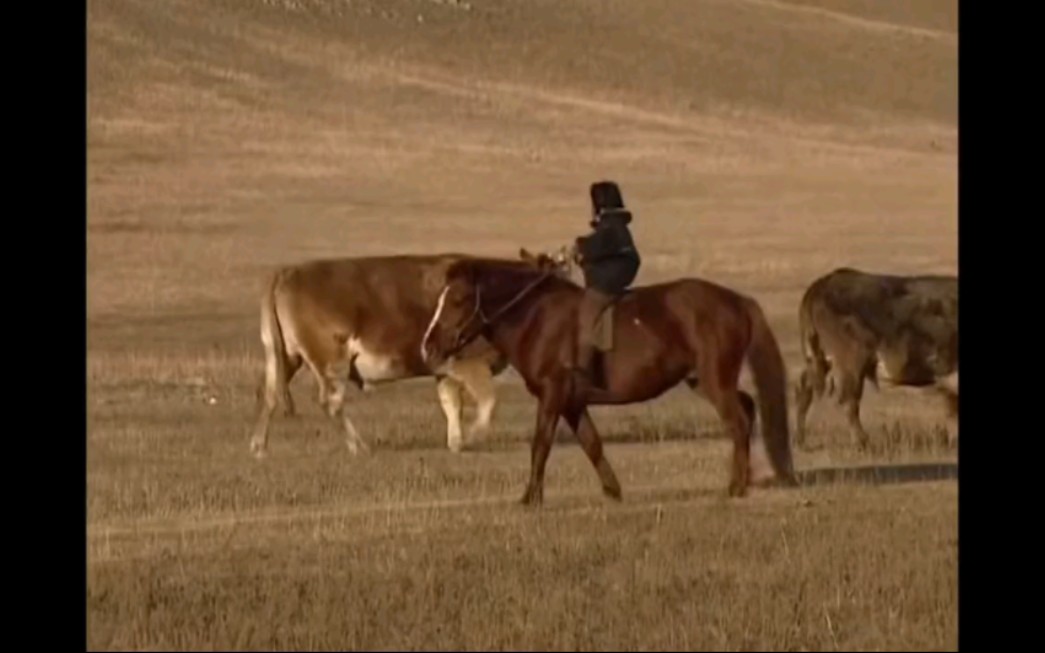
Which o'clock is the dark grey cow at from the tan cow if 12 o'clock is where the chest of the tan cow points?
The dark grey cow is roughly at 12 o'clock from the tan cow.

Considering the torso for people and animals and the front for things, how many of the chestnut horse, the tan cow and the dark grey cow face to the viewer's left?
1

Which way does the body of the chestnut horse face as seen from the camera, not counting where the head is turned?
to the viewer's left

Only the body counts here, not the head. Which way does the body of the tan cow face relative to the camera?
to the viewer's right

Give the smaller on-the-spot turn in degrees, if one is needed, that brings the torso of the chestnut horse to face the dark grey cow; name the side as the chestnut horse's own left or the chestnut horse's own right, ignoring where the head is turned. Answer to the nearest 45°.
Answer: approximately 135° to the chestnut horse's own right

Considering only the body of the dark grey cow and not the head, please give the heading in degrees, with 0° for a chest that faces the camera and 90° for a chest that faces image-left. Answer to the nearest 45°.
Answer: approximately 270°

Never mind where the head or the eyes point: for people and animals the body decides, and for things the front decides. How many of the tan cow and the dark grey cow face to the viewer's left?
0

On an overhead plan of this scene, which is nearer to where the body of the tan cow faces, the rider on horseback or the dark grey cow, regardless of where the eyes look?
the dark grey cow

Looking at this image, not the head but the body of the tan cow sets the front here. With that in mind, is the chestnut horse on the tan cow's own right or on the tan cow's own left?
on the tan cow's own right

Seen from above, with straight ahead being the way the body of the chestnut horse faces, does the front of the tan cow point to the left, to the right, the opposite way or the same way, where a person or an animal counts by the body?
the opposite way

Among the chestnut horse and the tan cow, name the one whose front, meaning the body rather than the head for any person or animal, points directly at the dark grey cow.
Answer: the tan cow

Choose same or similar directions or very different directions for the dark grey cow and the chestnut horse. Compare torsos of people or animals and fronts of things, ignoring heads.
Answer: very different directions
